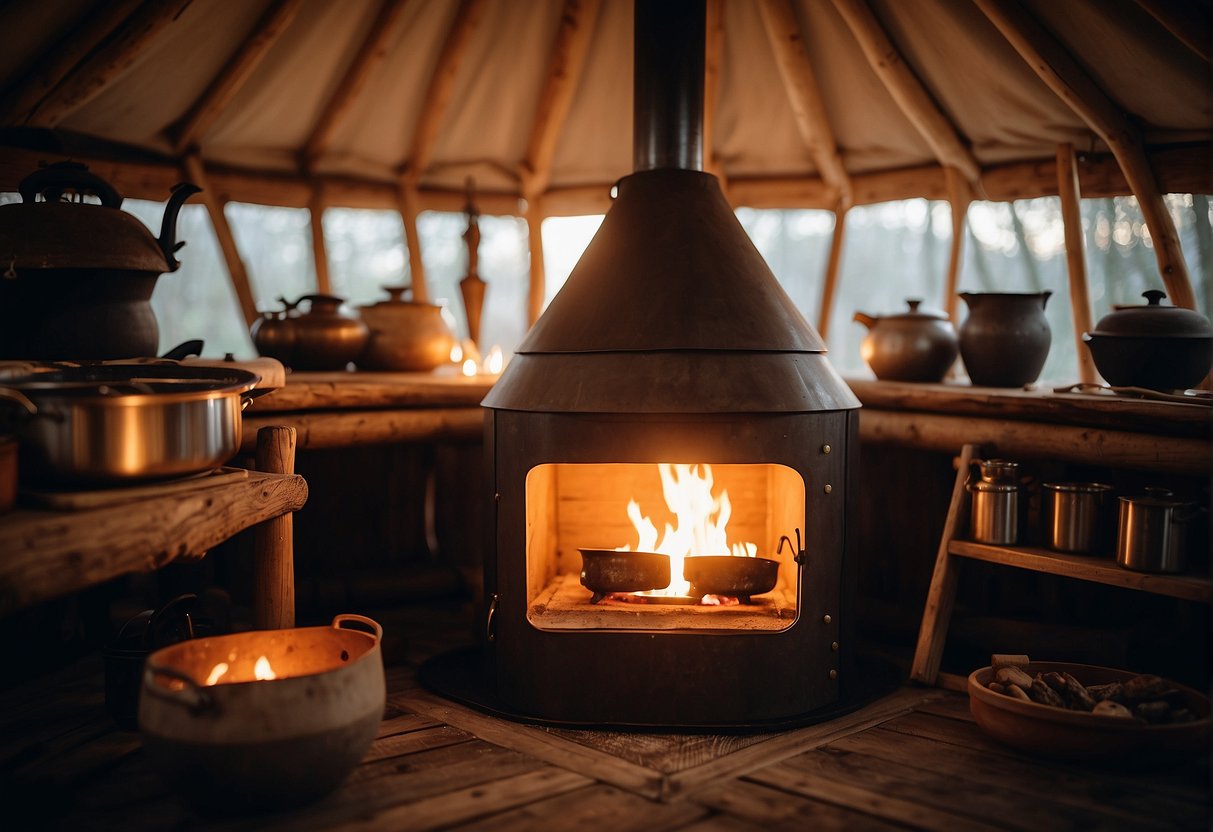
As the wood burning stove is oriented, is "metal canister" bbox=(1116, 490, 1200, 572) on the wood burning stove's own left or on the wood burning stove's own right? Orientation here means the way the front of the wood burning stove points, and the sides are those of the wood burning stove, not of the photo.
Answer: on the wood burning stove's own left

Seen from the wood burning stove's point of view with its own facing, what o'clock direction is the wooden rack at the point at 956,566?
The wooden rack is roughly at 8 o'clock from the wood burning stove.

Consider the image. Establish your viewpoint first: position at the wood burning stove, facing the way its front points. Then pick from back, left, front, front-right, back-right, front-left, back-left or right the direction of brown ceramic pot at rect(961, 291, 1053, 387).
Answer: back-left

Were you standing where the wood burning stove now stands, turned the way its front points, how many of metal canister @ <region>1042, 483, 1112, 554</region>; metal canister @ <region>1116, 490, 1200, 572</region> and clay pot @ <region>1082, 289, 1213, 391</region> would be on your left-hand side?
3

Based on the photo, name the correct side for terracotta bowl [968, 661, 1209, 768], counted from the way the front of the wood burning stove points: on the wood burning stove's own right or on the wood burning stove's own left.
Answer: on the wood burning stove's own left

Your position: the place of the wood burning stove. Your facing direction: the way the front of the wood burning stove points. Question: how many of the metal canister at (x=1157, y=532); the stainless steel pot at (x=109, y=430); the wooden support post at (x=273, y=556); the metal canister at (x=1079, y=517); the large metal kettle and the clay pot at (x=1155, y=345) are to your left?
3

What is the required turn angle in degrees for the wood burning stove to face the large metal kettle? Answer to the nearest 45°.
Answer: approximately 90° to its right

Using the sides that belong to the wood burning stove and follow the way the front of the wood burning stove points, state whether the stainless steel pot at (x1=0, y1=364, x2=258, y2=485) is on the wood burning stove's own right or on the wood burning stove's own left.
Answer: on the wood burning stove's own right

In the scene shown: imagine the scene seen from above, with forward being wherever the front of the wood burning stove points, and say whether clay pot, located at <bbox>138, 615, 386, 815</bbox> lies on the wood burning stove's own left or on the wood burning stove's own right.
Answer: on the wood burning stove's own right

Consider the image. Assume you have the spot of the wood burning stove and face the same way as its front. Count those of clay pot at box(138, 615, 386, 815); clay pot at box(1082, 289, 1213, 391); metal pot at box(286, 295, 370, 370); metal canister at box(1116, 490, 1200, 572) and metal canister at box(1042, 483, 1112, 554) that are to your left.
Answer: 3

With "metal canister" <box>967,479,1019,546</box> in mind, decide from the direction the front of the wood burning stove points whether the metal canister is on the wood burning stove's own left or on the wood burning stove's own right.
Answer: on the wood burning stove's own left

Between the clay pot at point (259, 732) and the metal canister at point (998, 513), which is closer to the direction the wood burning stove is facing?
the clay pot

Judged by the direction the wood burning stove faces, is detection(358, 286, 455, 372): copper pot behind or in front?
behind

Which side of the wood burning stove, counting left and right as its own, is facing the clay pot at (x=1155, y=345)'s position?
left

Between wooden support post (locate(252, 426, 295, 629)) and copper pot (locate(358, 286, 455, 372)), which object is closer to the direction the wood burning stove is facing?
the wooden support post

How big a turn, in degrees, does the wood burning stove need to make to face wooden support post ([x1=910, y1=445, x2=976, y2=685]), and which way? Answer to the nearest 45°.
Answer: approximately 135° to its left

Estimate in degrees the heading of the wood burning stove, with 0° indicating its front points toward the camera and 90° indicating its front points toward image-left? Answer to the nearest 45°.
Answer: approximately 0°

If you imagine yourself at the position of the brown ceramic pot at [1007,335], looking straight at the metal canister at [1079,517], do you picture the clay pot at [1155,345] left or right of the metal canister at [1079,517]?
left

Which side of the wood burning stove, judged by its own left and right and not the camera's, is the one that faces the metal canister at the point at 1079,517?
left
